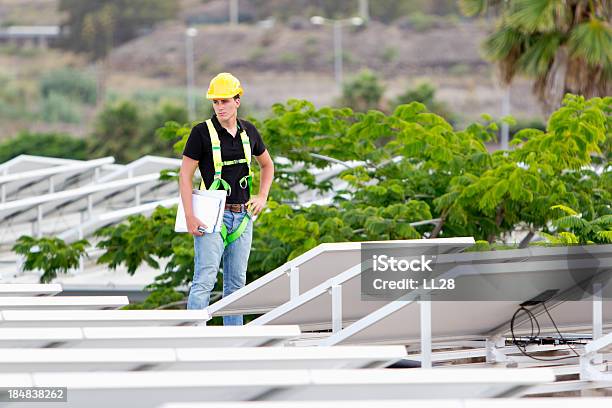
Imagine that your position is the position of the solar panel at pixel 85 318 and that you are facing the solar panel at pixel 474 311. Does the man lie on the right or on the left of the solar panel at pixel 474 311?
left

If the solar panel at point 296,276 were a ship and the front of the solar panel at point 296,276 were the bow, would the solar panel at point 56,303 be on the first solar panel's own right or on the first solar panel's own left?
on the first solar panel's own left

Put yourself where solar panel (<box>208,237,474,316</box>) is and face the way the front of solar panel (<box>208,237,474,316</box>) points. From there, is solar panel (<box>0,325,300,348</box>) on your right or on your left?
on your left

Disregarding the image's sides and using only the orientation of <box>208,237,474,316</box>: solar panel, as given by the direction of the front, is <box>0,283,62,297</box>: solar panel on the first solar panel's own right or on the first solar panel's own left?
on the first solar panel's own left

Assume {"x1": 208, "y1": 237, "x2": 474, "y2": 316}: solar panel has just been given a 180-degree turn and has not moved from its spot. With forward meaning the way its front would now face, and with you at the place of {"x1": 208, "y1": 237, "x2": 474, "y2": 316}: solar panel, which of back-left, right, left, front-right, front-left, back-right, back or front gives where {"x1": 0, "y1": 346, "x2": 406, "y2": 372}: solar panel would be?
front-right

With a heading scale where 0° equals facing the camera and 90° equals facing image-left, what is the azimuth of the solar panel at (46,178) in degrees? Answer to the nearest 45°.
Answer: approximately 135°

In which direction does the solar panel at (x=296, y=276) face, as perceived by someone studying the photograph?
facing away from the viewer and to the left of the viewer
